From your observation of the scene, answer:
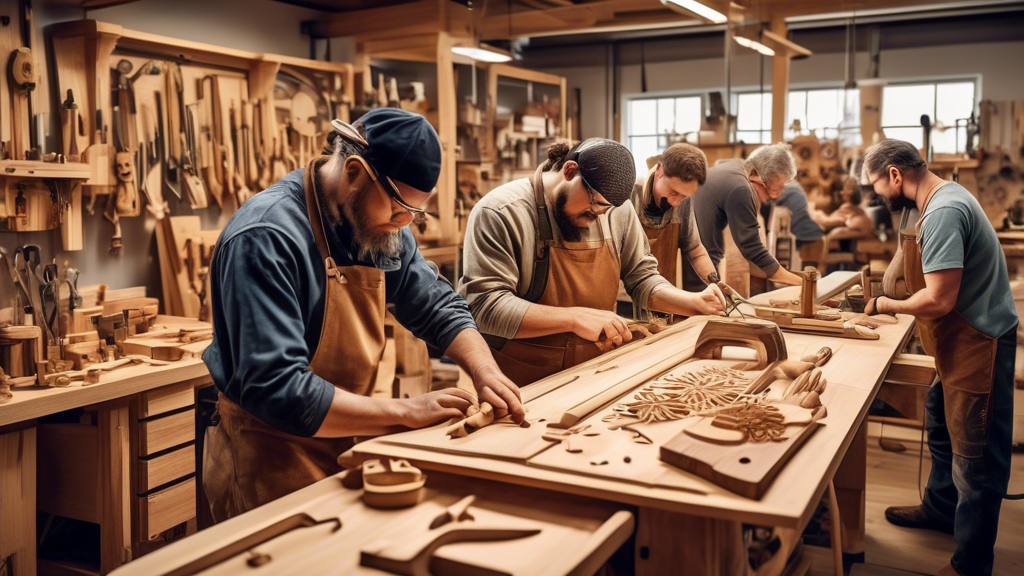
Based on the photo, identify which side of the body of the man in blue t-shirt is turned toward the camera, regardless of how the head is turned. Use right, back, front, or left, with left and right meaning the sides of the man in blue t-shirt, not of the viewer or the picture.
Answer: left

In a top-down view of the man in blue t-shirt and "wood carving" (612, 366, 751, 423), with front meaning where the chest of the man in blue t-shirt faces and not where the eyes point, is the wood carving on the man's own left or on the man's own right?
on the man's own left

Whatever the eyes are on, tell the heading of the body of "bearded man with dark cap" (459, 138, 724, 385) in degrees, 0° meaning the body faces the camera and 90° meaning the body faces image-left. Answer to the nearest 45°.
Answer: approximately 315°

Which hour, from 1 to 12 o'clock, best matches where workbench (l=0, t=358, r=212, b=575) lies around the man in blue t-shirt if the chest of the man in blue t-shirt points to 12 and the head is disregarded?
The workbench is roughly at 11 o'clock from the man in blue t-shirt.

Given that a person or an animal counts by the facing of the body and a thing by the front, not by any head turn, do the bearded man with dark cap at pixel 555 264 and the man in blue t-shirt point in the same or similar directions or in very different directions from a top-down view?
very different directions

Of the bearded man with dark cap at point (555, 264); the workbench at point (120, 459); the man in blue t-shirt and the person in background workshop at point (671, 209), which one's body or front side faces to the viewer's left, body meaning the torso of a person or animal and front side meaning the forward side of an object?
the man in blue t-shirt
